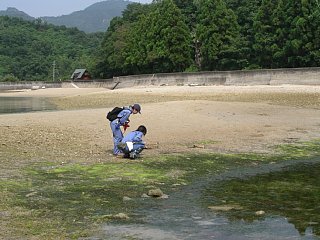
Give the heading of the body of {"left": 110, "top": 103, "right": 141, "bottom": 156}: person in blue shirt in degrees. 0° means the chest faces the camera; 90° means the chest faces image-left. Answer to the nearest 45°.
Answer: approximately 270°

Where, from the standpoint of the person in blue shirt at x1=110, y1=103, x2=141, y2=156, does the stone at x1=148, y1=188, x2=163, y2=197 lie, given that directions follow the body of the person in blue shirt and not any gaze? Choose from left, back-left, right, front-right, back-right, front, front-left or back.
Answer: right
